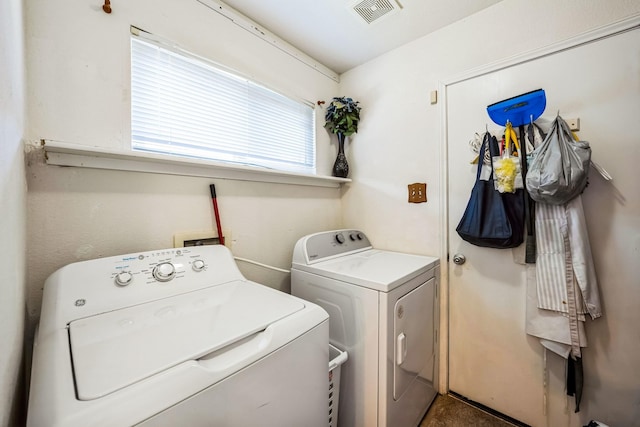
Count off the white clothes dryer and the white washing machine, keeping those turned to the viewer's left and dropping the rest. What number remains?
0

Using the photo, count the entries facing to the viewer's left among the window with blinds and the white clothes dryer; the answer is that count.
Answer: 0

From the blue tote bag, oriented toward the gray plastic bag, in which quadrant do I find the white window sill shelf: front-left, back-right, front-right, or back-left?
back-right

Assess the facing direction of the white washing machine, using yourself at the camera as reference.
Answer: facing the viewer and to the right of the viewer

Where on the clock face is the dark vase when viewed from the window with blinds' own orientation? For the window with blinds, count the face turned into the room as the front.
The dark vase is roughly at 10 o'clock from the window with blinds.

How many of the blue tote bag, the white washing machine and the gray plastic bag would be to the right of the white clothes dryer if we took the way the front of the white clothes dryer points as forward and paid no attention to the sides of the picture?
1
